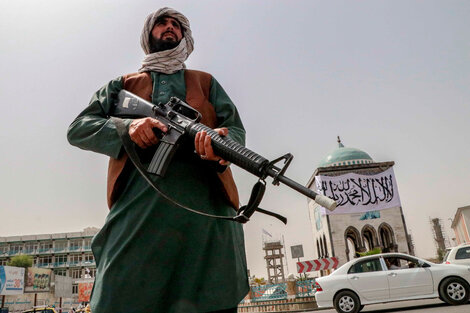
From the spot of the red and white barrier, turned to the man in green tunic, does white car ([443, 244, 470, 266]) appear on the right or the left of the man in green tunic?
left

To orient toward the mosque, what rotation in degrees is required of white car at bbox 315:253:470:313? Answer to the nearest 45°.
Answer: approximately 90° to its left

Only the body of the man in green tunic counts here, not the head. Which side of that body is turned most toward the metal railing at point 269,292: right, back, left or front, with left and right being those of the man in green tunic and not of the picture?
back

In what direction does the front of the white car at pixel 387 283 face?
to the viewer's right

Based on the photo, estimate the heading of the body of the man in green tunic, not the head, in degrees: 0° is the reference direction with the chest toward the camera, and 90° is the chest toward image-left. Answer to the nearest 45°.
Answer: approximately 0°

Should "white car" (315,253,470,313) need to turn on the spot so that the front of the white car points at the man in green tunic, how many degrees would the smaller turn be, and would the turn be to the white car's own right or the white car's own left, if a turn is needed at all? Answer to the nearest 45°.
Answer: approximately 90° to the white car's own right

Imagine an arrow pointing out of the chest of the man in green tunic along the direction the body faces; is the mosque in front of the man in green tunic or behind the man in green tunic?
behind

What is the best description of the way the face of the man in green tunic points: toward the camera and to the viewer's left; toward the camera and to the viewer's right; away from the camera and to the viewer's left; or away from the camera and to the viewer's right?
toward the camera and to the viewer's right
